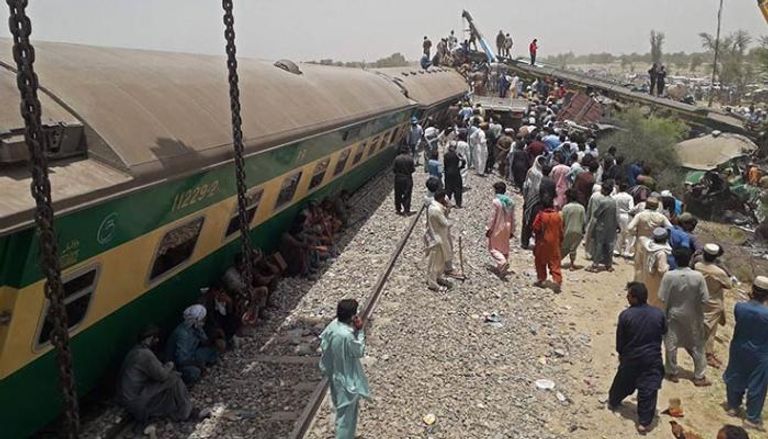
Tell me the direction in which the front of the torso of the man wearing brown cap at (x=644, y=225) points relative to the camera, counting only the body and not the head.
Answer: away from the camera

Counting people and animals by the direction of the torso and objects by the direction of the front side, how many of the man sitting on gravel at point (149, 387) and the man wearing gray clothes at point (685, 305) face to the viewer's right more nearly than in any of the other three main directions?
1

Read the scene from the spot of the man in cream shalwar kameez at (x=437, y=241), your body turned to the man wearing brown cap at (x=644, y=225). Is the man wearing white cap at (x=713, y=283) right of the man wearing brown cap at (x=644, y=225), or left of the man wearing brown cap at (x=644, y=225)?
right

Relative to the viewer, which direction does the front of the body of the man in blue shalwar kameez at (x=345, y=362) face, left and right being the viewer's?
facing away from the viewer and to the right of the viewer

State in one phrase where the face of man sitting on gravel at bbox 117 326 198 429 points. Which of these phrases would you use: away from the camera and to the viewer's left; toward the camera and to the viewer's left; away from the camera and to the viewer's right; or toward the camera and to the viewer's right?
toward the camera and to the viewer's right

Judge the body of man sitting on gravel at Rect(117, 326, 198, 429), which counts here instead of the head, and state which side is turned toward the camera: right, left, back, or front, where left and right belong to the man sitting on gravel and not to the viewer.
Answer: right

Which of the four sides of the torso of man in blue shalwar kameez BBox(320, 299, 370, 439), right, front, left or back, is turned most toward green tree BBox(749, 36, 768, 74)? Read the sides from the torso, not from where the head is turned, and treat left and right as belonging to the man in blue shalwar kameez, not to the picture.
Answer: front

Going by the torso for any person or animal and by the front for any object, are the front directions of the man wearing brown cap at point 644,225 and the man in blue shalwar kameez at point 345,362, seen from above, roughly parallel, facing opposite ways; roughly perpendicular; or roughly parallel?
roughly parallel

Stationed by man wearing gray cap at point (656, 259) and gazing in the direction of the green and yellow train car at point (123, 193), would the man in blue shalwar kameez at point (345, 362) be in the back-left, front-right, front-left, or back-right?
front-left

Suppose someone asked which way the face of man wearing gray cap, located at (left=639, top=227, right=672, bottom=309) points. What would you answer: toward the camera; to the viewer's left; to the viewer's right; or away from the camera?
away from the camera

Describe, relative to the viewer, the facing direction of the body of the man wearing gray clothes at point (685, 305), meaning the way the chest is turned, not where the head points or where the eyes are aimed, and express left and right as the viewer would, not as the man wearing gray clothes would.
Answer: facing away from the viewer

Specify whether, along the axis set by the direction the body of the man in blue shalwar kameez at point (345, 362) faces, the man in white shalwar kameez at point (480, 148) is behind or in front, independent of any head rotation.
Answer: in front

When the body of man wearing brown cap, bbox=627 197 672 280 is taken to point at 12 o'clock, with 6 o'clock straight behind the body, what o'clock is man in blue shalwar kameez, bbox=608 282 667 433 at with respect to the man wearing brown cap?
The man in blue shalwar kameez is roughly at 6 o'clock from the man wearing brown cap.
